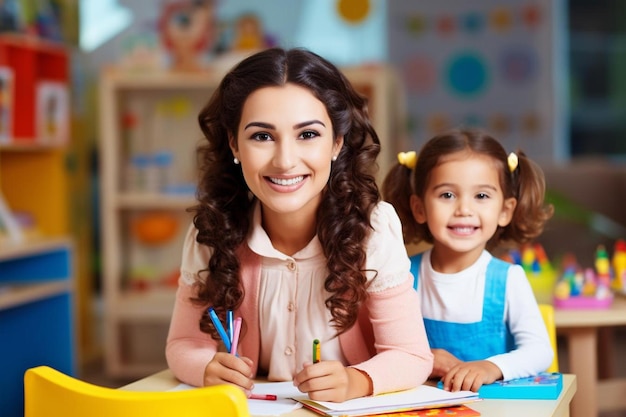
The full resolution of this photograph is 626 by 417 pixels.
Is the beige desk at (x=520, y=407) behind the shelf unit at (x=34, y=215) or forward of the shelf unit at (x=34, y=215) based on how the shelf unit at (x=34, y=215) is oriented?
forward

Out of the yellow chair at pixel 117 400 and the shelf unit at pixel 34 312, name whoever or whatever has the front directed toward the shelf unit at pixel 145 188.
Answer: the yellow chair

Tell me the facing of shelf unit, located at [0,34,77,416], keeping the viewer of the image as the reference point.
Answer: facing the viewer and to the right of the viewer

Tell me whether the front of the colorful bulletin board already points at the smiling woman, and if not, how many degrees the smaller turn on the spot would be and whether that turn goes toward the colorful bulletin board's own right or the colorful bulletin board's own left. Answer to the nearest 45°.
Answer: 0° — it already faces them

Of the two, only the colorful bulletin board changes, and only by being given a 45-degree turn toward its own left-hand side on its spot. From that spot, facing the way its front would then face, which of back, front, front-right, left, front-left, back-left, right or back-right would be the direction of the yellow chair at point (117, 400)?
front-right

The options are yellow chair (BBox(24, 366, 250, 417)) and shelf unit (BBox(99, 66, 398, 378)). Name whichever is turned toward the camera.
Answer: the shelf unit

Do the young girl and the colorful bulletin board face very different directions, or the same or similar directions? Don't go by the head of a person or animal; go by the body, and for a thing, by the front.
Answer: same or similar directions

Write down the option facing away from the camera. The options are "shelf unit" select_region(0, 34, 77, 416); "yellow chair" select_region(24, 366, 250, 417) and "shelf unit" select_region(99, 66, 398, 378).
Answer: the yellow chair

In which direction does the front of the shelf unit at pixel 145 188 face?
toward the camera

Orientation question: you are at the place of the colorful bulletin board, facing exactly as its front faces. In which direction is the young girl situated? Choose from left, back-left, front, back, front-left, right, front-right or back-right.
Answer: front

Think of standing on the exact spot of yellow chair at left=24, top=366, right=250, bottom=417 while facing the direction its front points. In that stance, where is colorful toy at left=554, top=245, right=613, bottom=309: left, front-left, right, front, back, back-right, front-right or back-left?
front-right

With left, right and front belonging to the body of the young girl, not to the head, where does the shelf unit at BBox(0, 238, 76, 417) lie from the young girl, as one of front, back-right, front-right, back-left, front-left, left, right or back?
back-right

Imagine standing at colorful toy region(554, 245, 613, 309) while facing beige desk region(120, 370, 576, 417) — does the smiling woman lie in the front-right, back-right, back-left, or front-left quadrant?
front-right

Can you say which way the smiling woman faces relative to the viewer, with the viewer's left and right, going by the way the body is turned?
facing the viewer

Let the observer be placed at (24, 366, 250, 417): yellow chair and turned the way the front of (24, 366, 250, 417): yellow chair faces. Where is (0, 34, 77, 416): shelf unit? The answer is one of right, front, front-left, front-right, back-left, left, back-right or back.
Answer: front
